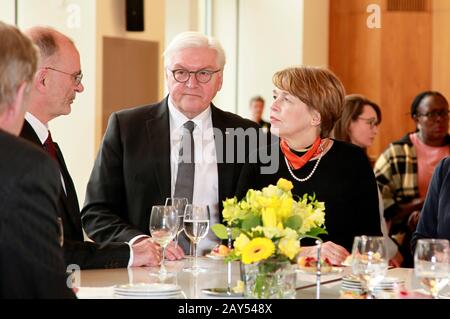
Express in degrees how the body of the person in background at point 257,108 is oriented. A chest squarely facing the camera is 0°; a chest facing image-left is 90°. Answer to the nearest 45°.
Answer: approximately 0°

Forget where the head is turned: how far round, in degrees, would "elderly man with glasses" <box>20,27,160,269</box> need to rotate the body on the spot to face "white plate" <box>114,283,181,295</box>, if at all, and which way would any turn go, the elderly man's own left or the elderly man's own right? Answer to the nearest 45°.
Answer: approximately 90° to the elderly man's own right

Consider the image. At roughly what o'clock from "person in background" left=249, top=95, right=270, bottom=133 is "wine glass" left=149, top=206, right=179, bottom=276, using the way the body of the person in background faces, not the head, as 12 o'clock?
The wine glass is roughly at 12 o'clock from the person in background.

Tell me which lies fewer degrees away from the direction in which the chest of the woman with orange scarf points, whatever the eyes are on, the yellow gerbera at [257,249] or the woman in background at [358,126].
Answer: the yellow gerbera

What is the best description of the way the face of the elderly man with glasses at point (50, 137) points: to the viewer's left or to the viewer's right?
to the viewer's right

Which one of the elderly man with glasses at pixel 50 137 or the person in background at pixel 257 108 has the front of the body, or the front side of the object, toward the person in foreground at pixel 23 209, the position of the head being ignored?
the person in background at pixel 257 108

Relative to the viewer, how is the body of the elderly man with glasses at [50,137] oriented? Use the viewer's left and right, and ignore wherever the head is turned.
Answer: facing to the right of the viewer

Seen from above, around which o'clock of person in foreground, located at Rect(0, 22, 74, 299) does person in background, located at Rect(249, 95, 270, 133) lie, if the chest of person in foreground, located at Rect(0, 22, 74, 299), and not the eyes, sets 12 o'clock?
person in background, located at Rect(249, 95, 270, 133) is roughly at 11 o'clock from person in foreground, located at Rect(0, 22, 74, 299).

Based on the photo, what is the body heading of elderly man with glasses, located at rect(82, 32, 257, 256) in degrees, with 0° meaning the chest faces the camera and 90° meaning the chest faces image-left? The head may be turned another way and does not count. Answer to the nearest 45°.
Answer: approximately 0°
